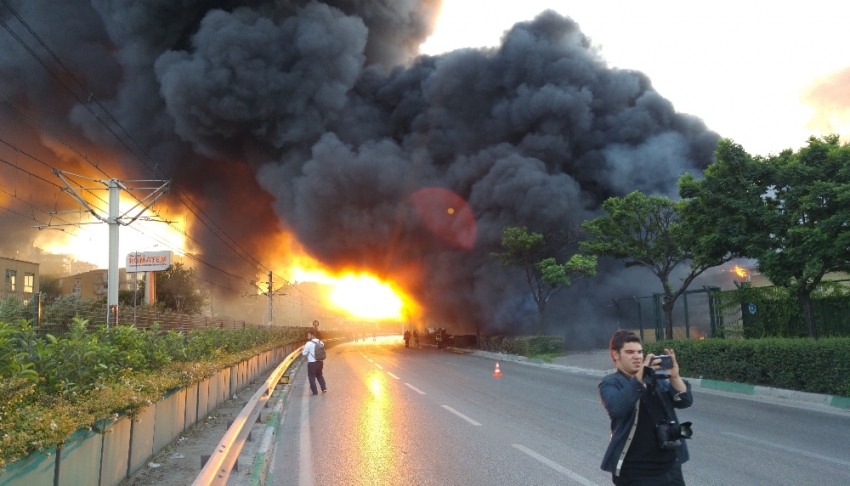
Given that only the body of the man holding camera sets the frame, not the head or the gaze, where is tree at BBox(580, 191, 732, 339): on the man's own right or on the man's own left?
on the man's own left

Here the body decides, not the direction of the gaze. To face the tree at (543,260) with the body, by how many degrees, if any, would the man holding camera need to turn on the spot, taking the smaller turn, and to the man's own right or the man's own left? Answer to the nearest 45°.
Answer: approximately 135° to the man's own left

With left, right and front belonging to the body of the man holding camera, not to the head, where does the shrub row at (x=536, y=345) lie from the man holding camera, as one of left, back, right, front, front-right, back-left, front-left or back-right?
back-left

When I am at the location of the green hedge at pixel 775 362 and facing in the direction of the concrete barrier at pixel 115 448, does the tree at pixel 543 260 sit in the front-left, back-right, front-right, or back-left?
back-right

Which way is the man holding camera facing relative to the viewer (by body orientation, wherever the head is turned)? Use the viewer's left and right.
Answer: facing the viewer and to the right of the viewer

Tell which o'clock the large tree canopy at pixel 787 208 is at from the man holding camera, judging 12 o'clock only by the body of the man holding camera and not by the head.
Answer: The large tree canopy is roughly at 8 o'clock from the man holding camera.

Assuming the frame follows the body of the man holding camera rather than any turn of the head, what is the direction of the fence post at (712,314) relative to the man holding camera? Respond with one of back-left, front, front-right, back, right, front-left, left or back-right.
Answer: back-left

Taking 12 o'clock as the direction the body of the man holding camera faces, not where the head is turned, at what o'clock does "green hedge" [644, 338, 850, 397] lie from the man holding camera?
The green hedge is roughly at 8 o'clock from the man holding camera.

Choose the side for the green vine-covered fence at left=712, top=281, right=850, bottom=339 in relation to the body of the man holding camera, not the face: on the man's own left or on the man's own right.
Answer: on the man's own left
